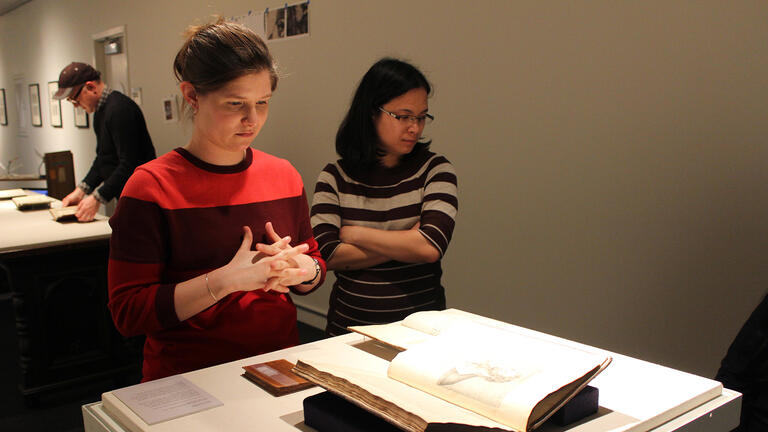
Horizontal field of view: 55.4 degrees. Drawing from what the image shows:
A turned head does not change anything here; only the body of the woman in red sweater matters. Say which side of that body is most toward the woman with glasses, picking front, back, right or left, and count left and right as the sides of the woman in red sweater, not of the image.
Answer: left

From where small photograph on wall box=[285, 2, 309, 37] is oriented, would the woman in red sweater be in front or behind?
in front

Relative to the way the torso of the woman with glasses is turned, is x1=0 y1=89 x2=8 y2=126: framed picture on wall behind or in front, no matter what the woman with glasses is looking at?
behind

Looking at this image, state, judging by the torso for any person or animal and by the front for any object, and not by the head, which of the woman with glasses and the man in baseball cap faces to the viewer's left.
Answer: the man in baseball cap

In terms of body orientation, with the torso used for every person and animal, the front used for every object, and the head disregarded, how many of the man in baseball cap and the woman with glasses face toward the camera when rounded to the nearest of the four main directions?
1

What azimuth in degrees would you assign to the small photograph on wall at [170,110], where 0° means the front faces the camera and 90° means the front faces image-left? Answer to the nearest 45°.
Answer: approximately 45°

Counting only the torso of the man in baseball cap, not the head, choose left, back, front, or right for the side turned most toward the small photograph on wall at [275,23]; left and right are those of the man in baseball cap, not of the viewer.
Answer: back

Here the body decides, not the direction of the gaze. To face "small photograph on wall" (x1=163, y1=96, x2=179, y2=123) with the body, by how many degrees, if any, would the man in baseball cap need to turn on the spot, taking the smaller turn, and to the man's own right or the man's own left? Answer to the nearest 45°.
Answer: approximately 90° to the man's own right

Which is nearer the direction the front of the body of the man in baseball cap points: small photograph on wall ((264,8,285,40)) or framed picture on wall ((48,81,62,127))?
the framed picture on wall

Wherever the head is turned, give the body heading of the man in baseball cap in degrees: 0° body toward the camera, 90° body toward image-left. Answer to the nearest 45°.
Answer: approximately 90°

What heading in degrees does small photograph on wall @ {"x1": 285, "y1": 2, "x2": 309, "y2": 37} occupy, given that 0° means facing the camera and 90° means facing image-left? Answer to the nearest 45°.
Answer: approximately 45°

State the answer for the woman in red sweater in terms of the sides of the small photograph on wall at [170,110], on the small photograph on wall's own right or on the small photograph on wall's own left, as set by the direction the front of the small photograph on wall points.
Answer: on the small photograph on wall's own left

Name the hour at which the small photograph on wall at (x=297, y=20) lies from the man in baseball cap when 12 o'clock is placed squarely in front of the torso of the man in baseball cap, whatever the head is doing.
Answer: The small photograph on wall is roughly at 6 o'clock from the man in baseball cap.

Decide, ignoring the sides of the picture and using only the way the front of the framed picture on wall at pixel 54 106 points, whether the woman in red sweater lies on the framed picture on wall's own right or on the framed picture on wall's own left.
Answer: on the framed picture on wall's own left
